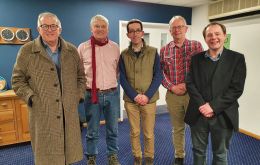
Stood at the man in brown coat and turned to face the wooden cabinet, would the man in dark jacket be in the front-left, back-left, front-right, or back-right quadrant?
back-right

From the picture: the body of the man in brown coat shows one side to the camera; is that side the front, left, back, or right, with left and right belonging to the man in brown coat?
front

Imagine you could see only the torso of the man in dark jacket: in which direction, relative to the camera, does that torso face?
toward the camera

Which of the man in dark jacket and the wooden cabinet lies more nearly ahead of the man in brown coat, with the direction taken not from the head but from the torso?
the man in dark jacket

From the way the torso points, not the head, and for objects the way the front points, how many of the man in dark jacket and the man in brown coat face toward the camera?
2

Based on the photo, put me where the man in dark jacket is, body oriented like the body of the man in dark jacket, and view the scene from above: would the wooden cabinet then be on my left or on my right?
on my right

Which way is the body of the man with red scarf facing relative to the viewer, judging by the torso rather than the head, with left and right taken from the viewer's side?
facing the viewer
